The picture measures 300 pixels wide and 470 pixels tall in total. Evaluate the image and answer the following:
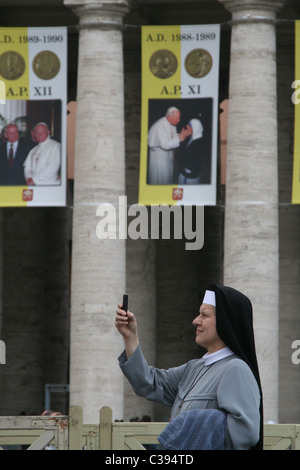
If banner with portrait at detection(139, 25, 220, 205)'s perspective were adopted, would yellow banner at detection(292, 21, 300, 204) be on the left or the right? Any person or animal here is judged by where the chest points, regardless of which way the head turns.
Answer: on its left

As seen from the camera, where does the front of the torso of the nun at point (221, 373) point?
to the viewer's left

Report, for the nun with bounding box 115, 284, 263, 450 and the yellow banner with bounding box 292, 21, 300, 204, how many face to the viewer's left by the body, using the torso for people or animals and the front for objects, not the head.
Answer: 1

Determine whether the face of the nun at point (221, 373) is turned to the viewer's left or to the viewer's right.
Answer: to the viewer's left

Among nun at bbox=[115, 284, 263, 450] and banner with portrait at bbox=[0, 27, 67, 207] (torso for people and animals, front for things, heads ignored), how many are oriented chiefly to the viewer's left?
1

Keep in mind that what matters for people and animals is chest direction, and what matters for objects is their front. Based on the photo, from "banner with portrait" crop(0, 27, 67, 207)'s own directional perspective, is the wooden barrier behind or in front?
in front

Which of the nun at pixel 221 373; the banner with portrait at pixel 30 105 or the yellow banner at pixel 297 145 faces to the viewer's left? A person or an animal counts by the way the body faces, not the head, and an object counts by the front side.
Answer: the nun

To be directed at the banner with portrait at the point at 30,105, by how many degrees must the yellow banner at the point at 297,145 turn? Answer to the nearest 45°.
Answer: approximately 90° to its right

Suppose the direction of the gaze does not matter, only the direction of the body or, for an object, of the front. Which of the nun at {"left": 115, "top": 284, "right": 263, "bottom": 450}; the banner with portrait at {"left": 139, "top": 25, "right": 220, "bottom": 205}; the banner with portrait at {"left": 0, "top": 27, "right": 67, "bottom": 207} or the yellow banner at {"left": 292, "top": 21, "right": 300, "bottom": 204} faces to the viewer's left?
the nun

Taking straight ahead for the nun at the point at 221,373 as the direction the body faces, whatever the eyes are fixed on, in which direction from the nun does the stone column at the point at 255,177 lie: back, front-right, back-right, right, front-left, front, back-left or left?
right

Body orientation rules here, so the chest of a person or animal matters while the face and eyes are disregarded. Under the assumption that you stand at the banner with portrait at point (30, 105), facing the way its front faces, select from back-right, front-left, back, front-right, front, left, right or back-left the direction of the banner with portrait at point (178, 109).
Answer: left

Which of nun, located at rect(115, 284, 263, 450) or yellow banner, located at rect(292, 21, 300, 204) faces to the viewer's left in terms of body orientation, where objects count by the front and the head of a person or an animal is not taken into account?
the nun

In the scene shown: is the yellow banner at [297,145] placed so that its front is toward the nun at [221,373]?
yes

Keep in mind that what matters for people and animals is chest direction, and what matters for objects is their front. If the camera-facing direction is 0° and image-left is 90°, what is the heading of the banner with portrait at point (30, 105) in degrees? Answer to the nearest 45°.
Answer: approximately 0°
